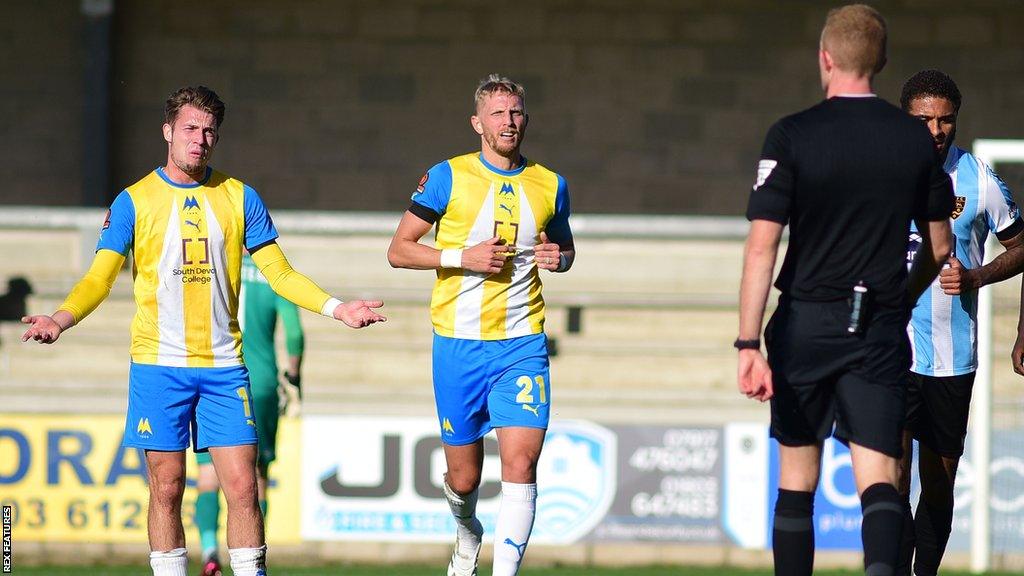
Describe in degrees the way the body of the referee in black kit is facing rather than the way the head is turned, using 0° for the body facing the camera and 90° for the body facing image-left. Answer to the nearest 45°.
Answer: approximately 180°

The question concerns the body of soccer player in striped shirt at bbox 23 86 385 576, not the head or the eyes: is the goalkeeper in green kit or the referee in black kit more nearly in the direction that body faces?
the referee in black kit

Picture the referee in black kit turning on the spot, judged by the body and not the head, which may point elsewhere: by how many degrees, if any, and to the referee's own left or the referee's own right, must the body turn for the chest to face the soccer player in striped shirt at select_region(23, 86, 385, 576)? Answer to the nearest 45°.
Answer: approximately 90° to the referee's own left

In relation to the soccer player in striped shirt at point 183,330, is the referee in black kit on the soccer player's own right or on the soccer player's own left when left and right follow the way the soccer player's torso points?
on the soccer player's own left

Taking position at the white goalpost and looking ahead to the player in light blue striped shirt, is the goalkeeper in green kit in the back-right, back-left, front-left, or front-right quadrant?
front-right

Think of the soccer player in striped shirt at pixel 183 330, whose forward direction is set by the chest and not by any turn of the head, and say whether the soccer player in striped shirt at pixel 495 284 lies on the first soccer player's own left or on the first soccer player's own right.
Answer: on the first soccer player's own left

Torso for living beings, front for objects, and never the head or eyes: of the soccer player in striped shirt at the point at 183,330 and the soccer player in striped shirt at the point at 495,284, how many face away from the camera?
0

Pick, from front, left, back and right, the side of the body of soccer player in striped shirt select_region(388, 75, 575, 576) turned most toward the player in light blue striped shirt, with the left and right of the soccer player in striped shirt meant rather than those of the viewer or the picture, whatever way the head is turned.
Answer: left

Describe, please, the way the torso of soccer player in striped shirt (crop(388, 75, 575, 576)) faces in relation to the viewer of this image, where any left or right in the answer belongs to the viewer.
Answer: facing the viewer

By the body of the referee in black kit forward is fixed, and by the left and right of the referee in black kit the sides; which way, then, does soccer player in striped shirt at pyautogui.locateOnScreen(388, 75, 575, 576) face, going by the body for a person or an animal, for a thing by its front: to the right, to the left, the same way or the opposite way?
the opposite way

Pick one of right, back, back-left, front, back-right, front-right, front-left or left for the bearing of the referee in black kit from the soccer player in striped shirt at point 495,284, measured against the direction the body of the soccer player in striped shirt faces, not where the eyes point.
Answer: front-left

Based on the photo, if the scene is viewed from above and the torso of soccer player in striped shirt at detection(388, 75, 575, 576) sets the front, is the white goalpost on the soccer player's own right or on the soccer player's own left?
on the soccer player's own left

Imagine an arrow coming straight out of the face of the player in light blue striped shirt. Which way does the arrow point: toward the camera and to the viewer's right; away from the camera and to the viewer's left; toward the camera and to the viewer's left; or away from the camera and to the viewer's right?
toward the camera and to the viewer's left

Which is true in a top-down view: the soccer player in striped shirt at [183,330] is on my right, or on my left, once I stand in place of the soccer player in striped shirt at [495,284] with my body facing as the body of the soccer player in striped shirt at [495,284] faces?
on my right

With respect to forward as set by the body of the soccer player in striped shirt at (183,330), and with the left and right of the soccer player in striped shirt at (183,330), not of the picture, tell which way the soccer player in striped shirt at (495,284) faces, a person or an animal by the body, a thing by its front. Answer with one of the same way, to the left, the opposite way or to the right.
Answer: the same way

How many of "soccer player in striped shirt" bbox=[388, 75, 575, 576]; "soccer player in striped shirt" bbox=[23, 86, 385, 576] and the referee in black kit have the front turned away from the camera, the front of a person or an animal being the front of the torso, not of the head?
1

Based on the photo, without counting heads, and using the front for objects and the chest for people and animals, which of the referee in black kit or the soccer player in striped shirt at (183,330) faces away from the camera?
the referee in black kit
